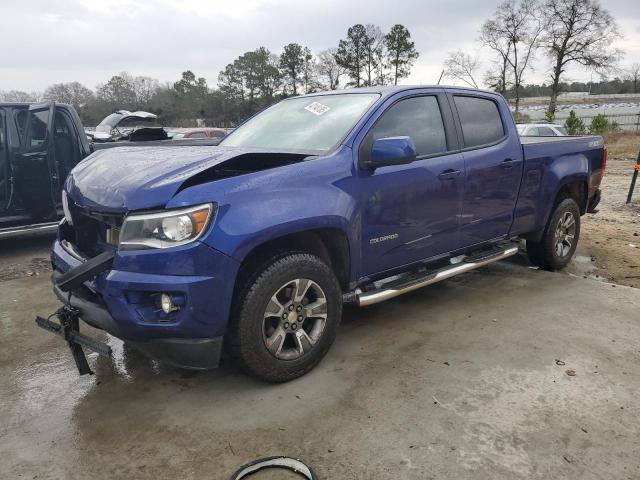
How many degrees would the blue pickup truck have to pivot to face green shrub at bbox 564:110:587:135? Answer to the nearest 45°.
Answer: approximately 180°

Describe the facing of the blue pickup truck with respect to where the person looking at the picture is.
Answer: facing the viewer and to the left of the viewer
